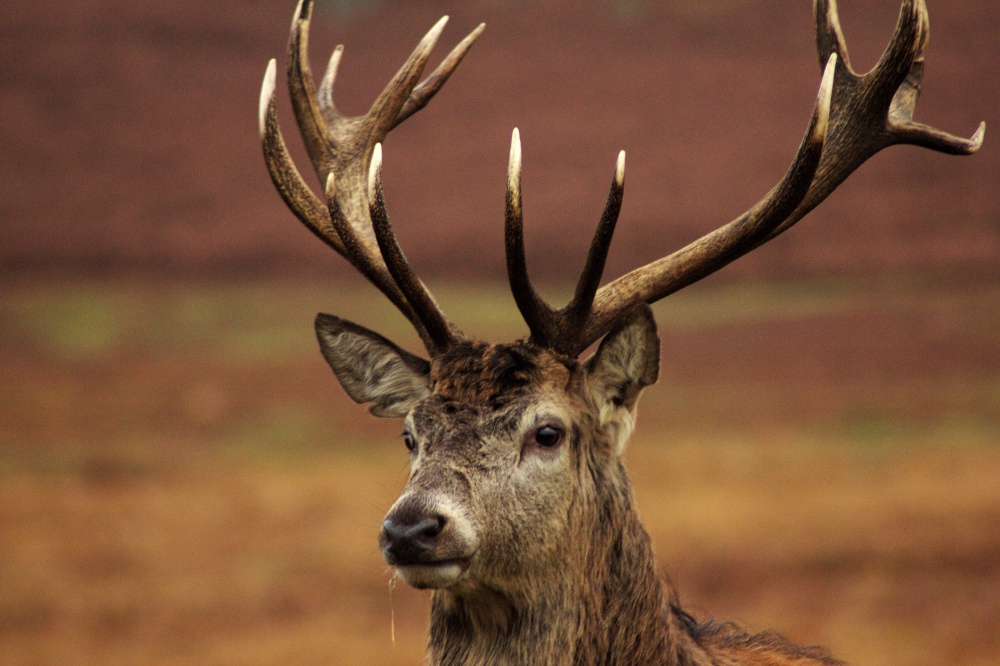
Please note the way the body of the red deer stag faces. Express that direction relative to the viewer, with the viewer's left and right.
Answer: facing the viewer and to the left of the viewer
